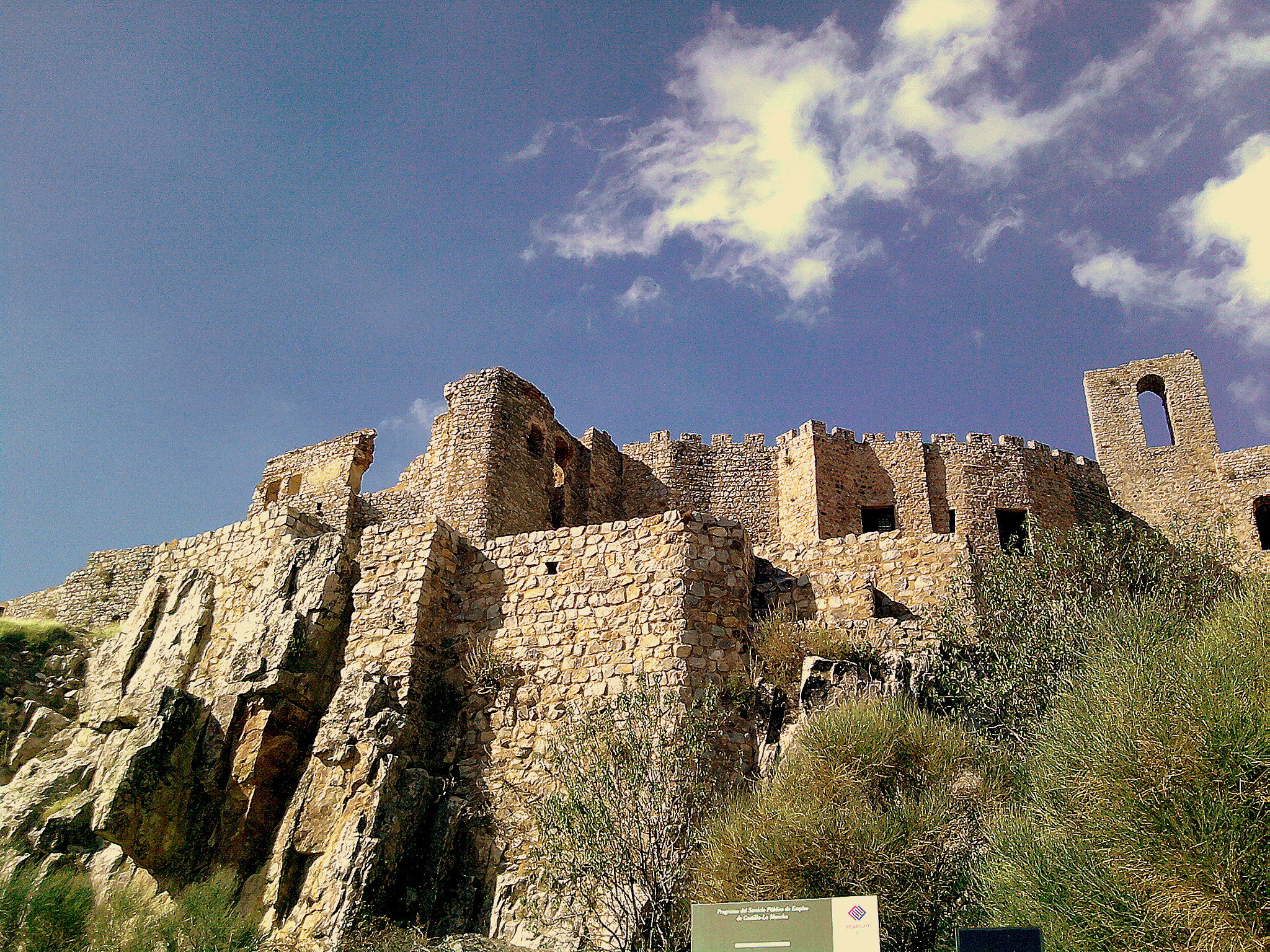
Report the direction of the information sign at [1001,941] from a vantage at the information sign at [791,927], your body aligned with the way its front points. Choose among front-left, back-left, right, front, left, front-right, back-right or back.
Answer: front-left

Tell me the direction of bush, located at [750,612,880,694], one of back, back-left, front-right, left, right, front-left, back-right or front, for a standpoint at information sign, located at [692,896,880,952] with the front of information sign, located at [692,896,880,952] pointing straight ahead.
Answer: back

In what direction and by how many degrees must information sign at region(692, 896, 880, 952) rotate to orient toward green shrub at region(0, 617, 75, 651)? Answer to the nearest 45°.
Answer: approximately 135° to its right

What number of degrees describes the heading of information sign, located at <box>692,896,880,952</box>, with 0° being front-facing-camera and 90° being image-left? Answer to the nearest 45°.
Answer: approximately 0°

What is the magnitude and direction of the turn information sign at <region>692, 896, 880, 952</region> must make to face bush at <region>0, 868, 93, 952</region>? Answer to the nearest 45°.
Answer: approximately 90° to its right
